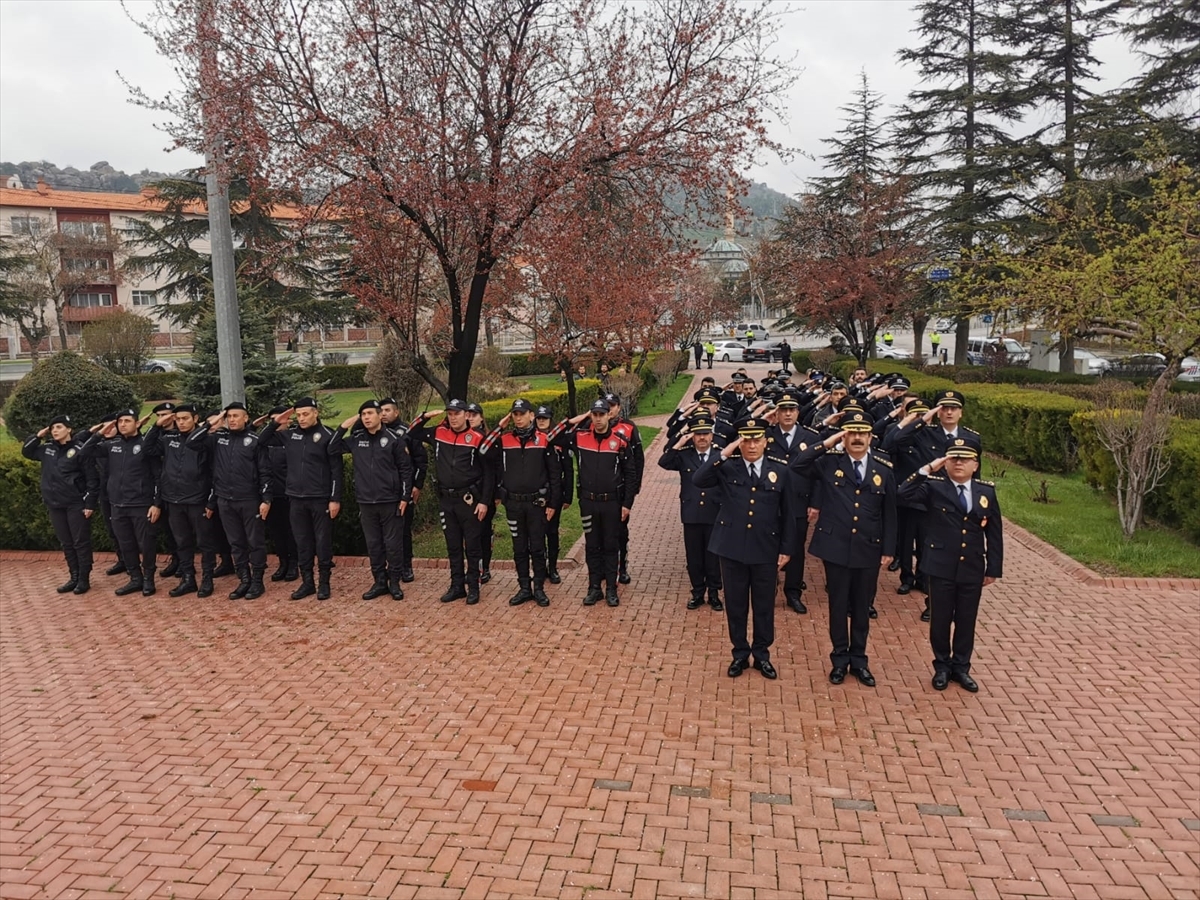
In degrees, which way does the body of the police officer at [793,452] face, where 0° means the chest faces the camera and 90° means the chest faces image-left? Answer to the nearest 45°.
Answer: approximately 0°

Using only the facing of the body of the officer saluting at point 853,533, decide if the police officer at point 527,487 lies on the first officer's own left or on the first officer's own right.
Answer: on the first officer's own right

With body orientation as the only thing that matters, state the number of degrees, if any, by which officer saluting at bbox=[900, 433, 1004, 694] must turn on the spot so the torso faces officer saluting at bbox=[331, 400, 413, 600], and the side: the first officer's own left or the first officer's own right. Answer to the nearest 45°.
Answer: approximately 90° to the first officer's own right

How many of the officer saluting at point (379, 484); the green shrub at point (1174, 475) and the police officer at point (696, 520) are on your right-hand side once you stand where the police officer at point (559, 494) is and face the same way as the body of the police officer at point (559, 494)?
1

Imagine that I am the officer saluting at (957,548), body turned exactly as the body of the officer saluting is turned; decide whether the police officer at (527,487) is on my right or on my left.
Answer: on my right

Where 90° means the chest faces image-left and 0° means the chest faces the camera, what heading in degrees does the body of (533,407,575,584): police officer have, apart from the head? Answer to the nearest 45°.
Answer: approximately 0°

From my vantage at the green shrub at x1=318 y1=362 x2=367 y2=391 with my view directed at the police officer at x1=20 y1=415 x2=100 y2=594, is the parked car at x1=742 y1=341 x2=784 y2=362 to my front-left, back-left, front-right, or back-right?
back-left
